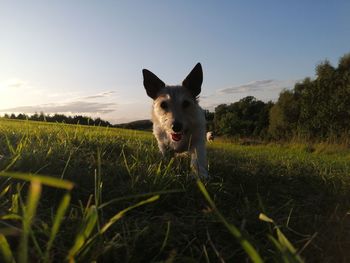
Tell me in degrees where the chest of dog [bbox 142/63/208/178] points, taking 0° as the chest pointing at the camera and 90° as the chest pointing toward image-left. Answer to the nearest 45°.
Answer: approximately 0°
